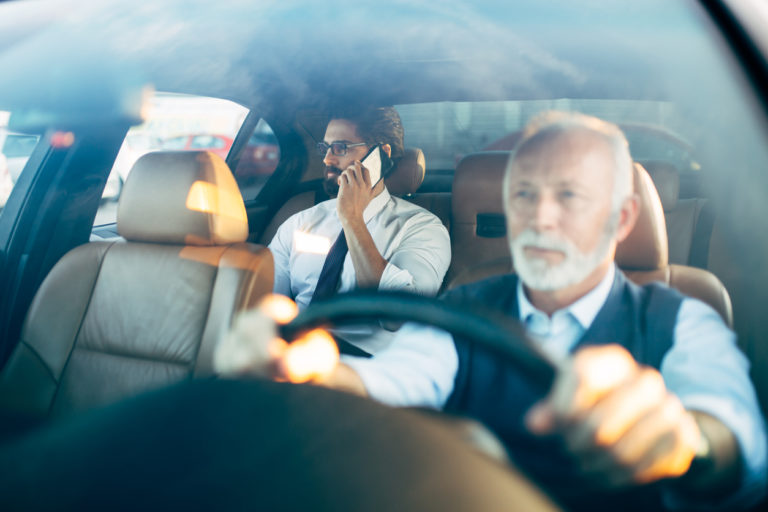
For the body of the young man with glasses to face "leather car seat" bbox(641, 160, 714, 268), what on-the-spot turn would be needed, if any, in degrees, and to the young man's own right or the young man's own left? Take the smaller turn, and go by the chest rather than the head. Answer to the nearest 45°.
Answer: approximately 90° to the young man's own left

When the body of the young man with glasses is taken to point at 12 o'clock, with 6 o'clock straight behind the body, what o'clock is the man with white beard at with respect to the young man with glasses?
The man with white beard is roughly at 10 o'clock from the young man with glasses.

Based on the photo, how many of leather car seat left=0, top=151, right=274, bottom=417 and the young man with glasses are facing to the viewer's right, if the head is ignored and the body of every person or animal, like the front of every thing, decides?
0

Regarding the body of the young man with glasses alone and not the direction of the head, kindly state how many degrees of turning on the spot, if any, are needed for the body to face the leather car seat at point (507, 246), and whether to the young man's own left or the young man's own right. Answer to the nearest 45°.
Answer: approximately 45° to the young man's own left

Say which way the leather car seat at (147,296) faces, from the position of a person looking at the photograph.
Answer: facing the viewer and to the left of the viewer

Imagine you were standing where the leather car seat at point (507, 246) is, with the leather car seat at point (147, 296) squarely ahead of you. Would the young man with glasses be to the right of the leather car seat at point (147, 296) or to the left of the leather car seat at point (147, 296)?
right

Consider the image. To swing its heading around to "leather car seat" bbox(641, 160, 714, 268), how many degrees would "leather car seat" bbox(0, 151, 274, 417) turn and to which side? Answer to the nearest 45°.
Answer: approximately 90° to its left

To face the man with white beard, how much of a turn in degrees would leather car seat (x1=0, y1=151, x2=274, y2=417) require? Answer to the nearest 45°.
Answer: approximately 90° to its left
